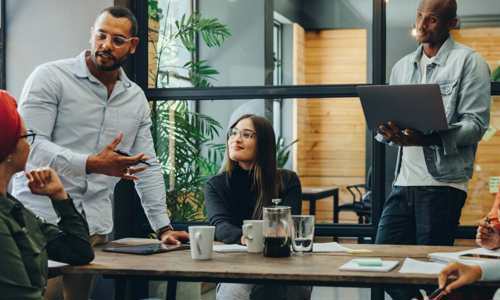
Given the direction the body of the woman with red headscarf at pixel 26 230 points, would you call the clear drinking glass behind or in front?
in front

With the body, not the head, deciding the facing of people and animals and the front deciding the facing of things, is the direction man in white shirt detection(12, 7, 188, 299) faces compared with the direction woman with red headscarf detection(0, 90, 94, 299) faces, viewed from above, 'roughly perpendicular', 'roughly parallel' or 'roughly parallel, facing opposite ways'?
roughly perpendicular

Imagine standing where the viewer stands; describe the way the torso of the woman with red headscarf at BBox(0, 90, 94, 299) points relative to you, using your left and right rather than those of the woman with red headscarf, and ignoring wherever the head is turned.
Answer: facing away from the viewer and to the right of the viewer

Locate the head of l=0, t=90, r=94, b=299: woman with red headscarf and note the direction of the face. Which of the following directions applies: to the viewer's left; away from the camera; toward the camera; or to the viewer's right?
to the viewer's right

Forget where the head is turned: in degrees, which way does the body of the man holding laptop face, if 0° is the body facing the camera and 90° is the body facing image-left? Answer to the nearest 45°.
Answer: approximately 45°

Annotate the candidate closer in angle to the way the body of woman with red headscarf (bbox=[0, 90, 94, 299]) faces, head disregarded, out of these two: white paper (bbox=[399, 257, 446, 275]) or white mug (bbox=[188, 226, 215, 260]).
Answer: the white mug

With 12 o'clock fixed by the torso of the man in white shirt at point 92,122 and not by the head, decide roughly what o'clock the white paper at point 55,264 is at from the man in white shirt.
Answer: The white paper is roughly at 2 o'clock from the man in white shirt.
